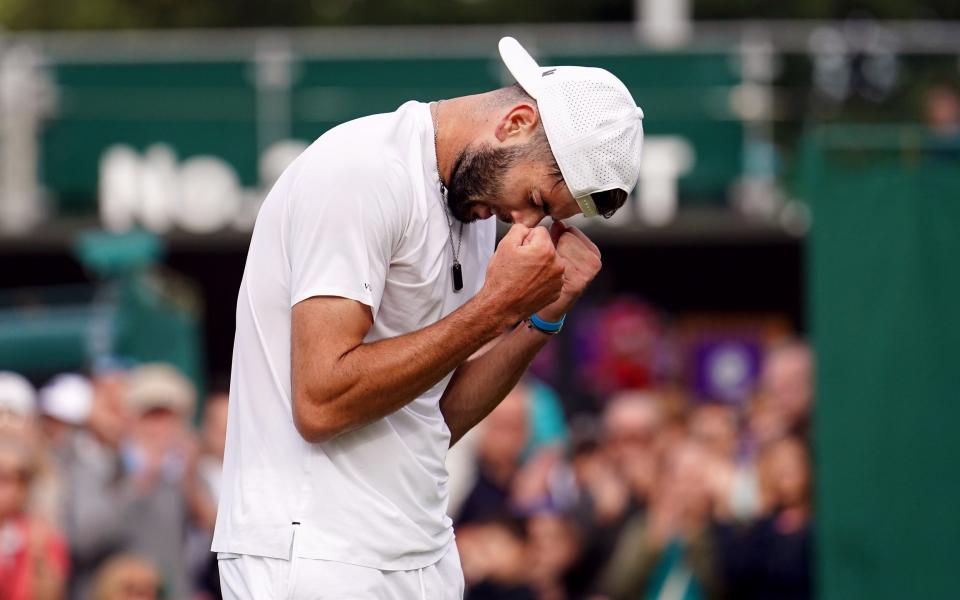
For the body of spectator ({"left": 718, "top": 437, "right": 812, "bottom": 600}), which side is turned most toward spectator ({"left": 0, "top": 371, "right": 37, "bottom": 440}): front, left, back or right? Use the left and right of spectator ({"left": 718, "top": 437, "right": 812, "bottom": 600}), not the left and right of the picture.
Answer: right

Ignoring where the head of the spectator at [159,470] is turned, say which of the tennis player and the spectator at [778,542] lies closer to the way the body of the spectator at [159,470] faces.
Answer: the tennis player

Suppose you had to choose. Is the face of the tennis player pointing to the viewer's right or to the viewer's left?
to the viewer's right

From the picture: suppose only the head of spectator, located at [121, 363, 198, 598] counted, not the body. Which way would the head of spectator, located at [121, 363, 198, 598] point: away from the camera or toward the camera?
toward the camera

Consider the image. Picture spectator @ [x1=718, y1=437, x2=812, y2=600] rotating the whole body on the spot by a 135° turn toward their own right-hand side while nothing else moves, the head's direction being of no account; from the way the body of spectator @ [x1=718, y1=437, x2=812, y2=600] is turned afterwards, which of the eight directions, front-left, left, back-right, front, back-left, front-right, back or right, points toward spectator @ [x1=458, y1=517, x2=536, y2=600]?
front-left

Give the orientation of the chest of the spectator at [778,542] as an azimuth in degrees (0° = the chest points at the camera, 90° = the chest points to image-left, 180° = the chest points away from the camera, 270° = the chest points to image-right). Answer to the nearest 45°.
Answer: approximately 0°

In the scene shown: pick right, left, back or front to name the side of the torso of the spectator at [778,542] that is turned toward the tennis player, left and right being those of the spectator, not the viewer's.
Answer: front

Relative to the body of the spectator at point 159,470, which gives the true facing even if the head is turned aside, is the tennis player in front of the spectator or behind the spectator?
in front

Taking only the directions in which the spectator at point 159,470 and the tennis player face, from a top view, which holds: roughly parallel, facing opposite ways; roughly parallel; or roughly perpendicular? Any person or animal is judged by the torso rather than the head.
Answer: roughly perpendicular

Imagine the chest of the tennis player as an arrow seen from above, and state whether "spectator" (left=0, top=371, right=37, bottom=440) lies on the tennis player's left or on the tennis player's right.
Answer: on the tennis player's left

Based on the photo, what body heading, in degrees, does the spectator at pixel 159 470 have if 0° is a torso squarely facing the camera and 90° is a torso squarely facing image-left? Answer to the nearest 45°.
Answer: approximately 0°

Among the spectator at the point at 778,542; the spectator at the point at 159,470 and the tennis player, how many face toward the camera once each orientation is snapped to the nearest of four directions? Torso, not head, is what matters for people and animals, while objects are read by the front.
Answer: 2

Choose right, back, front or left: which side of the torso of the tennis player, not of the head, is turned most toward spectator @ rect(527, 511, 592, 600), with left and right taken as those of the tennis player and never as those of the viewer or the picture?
left

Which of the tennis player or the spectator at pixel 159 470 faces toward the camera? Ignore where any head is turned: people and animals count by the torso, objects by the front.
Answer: the spectator

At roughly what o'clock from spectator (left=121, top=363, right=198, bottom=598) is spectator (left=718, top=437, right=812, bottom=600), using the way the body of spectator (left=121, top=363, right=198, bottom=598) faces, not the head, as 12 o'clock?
spectator (left=718, top=437, right=812, bottom=600) is roughly at 10 o'clock from spectator (left=121, top=363, right=198, bottom=598).

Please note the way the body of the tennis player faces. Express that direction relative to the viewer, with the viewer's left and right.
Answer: facing to the right of the viewer

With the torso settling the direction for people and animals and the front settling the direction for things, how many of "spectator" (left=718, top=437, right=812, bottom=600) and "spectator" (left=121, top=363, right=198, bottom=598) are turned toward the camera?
2
